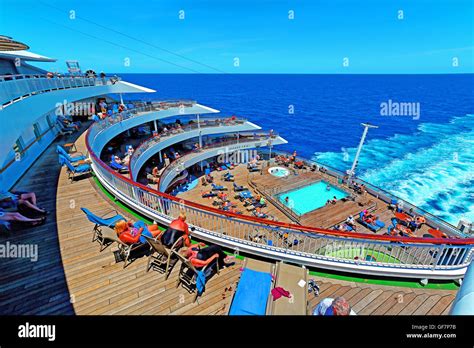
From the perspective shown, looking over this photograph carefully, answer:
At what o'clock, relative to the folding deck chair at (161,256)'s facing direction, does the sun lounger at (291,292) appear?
The sun lounger is roughly at 3 o'clock from the folding deck chair.

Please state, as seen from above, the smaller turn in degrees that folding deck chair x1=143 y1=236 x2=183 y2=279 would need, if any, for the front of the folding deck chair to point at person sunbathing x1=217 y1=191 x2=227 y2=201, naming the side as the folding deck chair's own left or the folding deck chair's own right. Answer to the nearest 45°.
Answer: approximately 45° to the folding deck chair's own left

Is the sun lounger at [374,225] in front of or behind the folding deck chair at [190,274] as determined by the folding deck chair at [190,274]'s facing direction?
in front

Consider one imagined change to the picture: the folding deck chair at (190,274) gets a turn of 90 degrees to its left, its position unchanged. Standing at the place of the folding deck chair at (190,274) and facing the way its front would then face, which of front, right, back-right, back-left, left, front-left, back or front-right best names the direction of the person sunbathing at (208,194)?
front-right

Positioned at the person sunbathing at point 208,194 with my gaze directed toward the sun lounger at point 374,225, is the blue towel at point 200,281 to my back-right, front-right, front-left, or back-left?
front-right

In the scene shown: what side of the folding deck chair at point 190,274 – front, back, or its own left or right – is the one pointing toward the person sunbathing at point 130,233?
left

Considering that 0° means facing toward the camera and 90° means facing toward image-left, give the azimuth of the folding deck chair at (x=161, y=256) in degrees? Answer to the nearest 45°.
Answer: approximately 225°

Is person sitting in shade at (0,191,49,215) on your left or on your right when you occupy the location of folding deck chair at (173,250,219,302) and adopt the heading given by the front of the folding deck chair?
on your left

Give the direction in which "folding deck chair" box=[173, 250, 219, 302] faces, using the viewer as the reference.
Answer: facing away from the viewer and to the right of the viewer

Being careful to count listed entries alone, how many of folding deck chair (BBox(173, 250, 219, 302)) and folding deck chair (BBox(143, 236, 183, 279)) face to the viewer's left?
0

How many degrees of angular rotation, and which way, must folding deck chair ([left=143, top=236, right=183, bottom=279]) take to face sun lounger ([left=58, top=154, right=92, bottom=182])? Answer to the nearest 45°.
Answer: approximately 90° to its left

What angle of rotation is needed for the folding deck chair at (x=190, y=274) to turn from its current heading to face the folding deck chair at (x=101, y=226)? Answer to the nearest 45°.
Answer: approximately 90° to its left

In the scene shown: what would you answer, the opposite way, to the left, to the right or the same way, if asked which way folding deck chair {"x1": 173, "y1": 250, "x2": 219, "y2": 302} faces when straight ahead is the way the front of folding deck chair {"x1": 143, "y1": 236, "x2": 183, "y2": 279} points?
the same way

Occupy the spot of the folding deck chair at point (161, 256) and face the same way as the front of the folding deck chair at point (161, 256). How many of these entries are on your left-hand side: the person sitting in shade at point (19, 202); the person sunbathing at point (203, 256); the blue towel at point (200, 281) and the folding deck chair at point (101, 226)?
2

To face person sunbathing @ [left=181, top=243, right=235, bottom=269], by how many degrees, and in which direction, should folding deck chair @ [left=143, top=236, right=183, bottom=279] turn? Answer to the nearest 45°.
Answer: approximately 90° to its right
